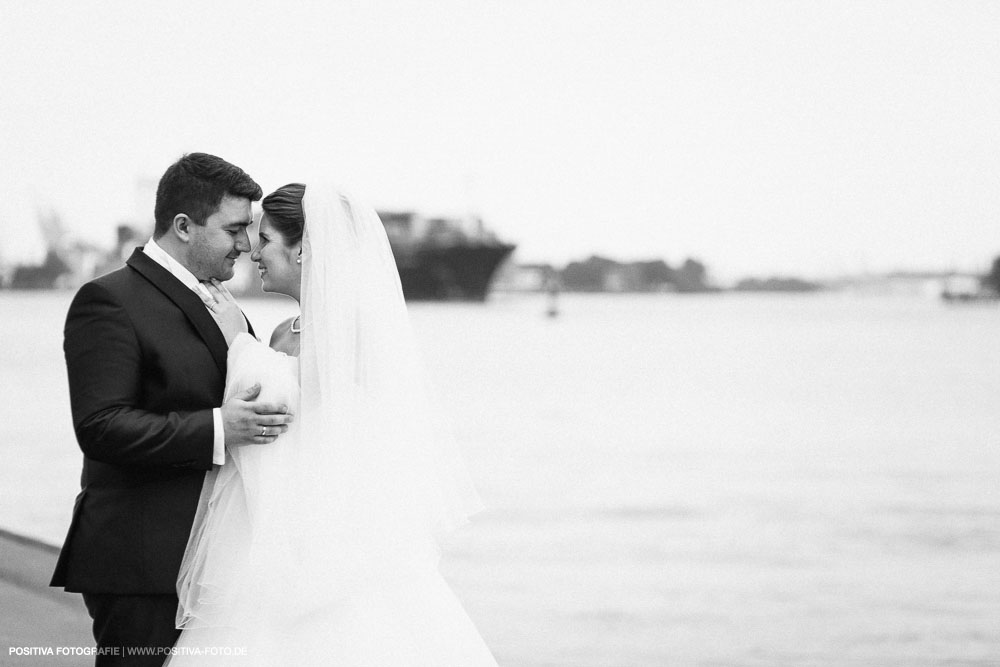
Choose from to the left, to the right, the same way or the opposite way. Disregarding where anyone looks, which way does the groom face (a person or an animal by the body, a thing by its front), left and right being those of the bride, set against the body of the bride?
the opposite way

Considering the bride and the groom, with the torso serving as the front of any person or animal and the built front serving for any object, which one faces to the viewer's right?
the groom

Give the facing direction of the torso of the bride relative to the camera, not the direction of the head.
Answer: to the viewer's left

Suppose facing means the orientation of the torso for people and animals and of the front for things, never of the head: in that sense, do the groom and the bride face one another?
yes

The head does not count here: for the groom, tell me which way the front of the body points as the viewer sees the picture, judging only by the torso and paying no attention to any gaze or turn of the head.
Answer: to the viewer's right

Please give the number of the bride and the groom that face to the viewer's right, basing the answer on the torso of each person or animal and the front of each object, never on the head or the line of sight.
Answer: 1
